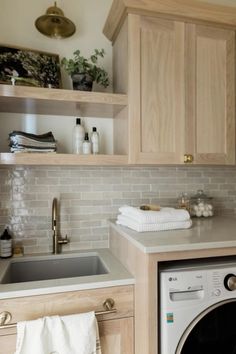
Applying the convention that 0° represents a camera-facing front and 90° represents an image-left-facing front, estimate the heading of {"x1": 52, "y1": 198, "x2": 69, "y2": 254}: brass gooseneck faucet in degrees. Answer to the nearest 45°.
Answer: approximately 0°
